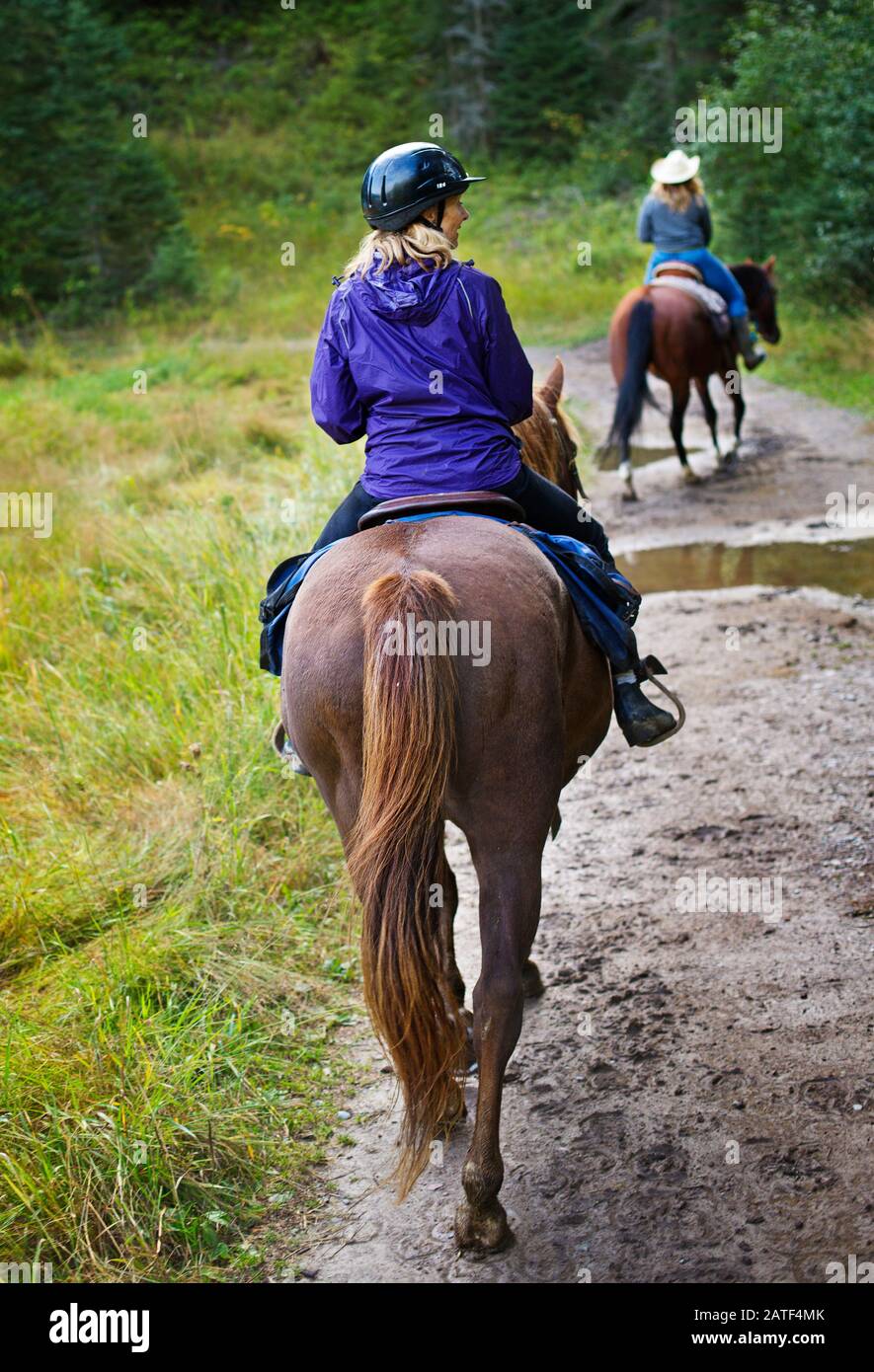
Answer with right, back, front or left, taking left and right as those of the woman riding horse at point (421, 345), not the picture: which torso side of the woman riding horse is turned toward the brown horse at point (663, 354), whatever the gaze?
front

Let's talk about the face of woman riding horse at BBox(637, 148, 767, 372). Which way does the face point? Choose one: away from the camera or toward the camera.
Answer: away from the camera

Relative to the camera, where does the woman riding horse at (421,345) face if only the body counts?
away from the camera

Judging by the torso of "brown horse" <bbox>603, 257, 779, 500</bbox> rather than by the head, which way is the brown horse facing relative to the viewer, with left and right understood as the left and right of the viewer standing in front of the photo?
facing away from the viewer and to the right of the viewer

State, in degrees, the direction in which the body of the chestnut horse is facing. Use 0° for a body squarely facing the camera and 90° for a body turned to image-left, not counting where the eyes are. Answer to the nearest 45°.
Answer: approximately 180°

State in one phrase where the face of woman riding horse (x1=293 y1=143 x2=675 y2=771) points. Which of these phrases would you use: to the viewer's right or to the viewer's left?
to the viewer's right

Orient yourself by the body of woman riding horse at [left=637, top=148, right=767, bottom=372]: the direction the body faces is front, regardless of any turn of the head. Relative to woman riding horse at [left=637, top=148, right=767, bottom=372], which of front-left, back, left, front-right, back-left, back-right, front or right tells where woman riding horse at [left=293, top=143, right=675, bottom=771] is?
back-right
